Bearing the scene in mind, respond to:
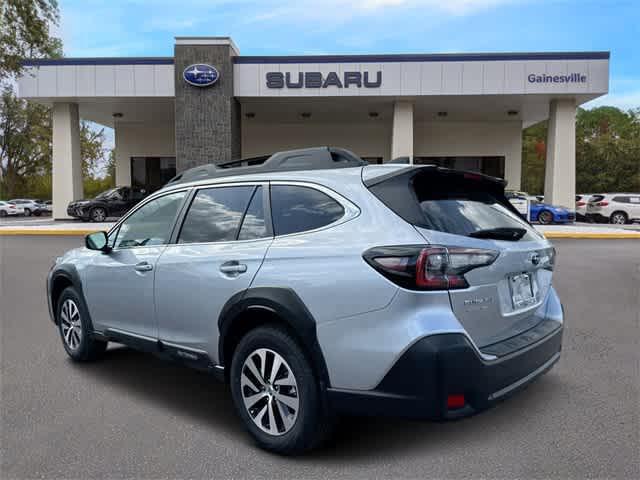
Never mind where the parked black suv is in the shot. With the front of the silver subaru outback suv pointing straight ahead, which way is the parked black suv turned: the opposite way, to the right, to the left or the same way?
to the left

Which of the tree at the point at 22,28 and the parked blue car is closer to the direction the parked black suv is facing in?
the tree

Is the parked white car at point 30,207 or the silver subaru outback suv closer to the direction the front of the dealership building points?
the silver subaru outback suv

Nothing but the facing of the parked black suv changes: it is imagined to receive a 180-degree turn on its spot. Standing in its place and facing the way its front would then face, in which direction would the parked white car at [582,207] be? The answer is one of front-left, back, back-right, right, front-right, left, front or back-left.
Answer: front-right

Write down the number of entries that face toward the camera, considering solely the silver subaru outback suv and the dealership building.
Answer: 1

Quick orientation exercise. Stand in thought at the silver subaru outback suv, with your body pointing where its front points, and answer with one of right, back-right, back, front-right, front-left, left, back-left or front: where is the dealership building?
front-right

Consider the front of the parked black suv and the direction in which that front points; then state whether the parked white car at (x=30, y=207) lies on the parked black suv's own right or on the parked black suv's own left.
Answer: on the parked black suv's own right

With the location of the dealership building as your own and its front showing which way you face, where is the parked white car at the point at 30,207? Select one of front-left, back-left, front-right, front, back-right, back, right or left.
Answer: back-right

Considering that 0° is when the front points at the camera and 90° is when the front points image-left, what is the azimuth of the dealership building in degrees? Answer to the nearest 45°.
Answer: approximately 0°

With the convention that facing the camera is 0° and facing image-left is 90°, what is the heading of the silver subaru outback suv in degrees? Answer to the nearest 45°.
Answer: approximately 135°

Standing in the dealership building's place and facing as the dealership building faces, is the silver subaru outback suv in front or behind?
in front
